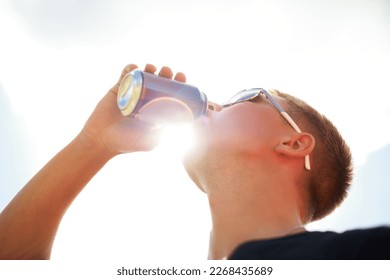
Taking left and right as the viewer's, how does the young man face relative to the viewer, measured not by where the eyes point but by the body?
facing to the left of the viewer
